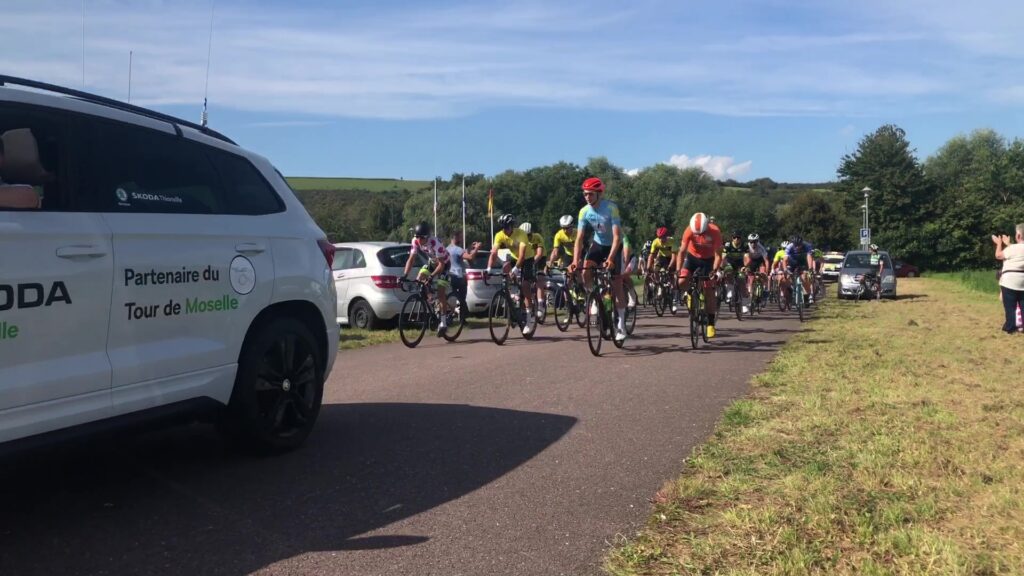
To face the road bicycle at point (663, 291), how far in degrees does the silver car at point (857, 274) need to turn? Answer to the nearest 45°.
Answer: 0° — it already faces it

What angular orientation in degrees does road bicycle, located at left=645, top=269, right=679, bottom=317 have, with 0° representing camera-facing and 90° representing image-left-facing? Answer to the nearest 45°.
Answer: approximately 0°

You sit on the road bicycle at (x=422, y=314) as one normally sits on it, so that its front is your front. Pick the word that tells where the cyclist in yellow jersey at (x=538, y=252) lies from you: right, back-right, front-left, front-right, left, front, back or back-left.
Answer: back

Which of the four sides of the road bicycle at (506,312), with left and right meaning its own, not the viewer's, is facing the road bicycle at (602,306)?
left

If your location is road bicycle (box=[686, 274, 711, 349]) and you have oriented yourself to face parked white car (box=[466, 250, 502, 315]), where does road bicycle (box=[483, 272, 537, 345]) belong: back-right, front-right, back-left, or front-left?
front-left

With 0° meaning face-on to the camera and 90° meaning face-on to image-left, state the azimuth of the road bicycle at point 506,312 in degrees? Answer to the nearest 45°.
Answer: approximately 45°

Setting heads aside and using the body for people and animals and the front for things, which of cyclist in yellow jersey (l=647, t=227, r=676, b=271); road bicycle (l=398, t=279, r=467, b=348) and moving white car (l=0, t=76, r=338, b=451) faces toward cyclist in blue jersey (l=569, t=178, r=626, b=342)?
the cyclist in yellow jersey

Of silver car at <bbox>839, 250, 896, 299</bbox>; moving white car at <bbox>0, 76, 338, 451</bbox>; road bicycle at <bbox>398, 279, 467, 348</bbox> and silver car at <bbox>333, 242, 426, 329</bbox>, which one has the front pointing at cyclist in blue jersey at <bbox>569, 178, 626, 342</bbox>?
silver car at <bbox>839, 250, 896, 299</bbox>

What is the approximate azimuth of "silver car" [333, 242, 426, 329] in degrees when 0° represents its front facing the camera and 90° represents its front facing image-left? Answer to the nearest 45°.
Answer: approximately 135°

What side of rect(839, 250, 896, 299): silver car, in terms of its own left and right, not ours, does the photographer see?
front

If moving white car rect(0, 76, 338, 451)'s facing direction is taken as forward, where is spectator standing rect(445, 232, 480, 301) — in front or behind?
behind

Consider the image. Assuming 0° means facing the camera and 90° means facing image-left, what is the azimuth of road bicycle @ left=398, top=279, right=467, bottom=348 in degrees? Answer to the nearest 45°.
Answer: approximately 45°

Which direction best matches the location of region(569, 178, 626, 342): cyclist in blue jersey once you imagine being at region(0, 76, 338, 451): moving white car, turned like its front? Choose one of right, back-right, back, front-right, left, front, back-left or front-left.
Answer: back

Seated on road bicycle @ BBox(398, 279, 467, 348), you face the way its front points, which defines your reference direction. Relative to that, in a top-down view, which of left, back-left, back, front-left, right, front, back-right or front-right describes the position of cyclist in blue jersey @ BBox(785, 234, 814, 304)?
back

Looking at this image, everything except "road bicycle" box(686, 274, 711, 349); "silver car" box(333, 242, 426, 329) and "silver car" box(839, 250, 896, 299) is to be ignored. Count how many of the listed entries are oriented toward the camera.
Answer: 2

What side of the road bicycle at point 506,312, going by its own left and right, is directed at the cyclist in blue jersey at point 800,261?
back

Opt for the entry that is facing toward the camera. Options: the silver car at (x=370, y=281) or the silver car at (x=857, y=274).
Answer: the silver car at (x=857, y=274)

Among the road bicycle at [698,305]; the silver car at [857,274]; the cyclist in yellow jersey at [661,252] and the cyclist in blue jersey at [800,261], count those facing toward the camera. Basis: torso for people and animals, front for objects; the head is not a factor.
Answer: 4

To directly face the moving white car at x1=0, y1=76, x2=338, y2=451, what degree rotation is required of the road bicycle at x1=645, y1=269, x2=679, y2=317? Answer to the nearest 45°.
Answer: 0° — it already faces it

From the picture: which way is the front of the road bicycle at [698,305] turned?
toward the camera
